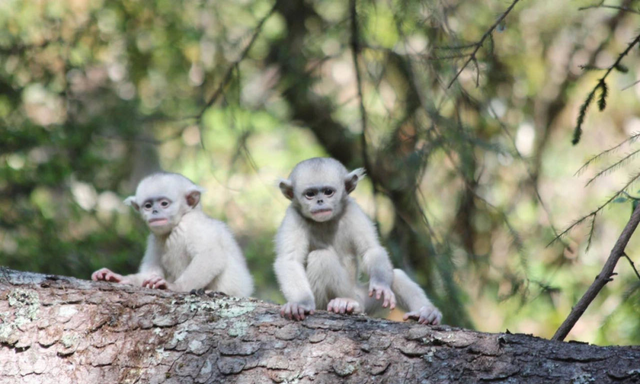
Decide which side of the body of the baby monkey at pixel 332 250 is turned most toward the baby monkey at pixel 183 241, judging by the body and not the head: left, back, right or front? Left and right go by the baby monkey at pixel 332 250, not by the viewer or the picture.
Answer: right

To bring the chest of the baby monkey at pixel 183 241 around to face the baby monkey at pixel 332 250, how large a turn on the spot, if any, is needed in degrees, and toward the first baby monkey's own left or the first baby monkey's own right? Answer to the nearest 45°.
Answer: approximately 90° to the first baby monkey's own left

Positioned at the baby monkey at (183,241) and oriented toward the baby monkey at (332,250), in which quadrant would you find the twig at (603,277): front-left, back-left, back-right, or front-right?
front-left

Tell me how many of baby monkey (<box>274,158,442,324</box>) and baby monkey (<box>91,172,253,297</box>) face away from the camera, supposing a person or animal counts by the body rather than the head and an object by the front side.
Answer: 0

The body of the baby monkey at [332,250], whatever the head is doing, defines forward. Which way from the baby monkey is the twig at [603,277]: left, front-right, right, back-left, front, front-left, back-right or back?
front-left

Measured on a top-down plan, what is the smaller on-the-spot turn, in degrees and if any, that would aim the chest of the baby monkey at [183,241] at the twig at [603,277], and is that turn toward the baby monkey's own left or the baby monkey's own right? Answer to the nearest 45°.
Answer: approximately 90° to the baby monkey's own left

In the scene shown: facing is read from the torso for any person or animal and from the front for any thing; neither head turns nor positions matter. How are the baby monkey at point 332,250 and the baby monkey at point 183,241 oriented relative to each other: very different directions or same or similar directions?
same or similar directions

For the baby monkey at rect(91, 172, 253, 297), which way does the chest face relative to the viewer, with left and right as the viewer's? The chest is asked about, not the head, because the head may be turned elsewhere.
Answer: facing the viewer and to the left of the viewer

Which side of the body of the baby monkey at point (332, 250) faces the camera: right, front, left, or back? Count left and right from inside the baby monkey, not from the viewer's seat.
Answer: front
